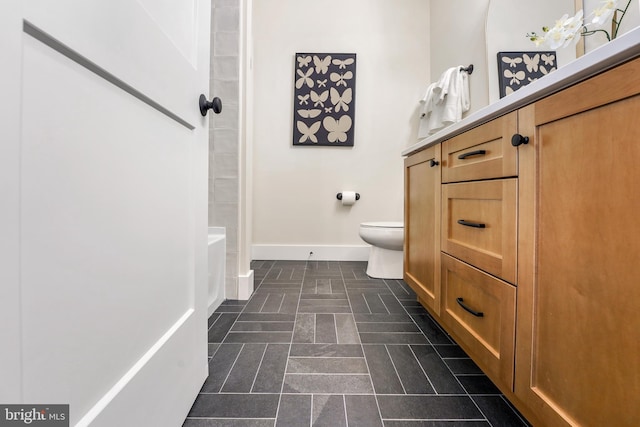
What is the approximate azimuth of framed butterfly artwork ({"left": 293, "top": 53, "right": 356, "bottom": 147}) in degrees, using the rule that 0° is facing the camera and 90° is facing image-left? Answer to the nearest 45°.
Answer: approximately 0°

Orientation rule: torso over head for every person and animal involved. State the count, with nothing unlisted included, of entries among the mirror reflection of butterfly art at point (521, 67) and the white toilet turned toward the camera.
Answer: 1

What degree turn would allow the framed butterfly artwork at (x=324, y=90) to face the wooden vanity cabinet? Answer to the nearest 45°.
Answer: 0° — it already faces it
